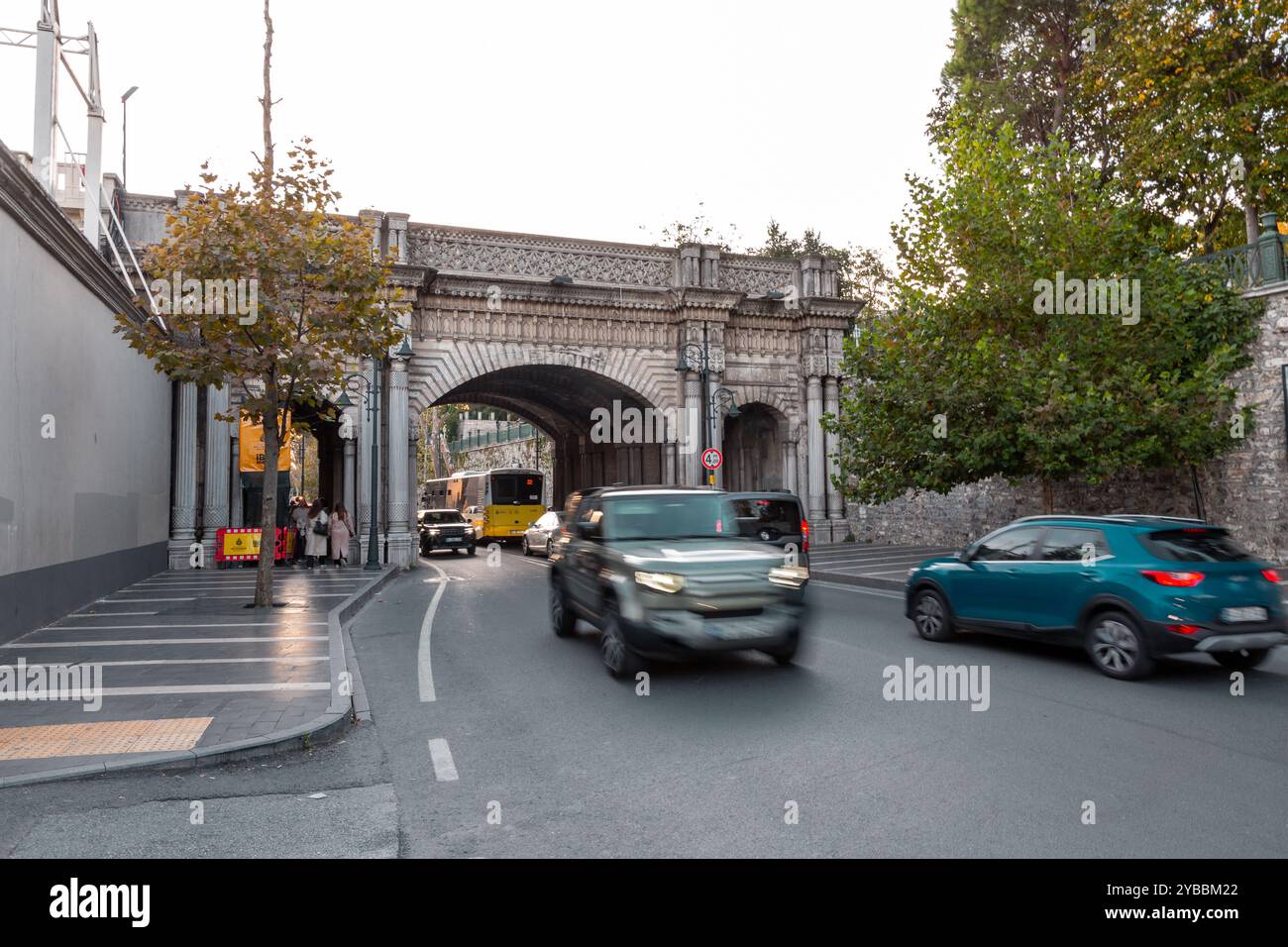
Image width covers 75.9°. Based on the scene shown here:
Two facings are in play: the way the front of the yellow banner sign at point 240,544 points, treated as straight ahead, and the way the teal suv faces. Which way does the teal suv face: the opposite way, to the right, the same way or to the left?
the opposite way

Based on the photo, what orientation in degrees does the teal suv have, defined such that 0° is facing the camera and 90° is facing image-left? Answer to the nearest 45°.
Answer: approximately 135°

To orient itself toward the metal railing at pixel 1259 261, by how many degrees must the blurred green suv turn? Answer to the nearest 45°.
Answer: approximately 90° to its left

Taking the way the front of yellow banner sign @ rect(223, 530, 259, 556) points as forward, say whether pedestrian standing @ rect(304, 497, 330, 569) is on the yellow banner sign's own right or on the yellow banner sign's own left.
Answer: on the yellow banner sign's own left

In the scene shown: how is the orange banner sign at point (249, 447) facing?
toward the camera

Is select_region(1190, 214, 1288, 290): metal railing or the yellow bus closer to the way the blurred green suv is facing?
the metal railing

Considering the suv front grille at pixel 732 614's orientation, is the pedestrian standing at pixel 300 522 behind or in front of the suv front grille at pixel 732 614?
behind

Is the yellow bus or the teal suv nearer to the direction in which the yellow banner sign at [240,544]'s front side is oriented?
the teal suv

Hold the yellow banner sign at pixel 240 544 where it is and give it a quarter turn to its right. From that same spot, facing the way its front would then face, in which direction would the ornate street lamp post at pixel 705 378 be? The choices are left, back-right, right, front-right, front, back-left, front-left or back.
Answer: back

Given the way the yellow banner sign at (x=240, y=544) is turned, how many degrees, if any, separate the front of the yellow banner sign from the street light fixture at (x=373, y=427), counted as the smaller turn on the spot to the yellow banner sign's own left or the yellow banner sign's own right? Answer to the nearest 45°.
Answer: approximately 90° to the yellow banner sign's own left
